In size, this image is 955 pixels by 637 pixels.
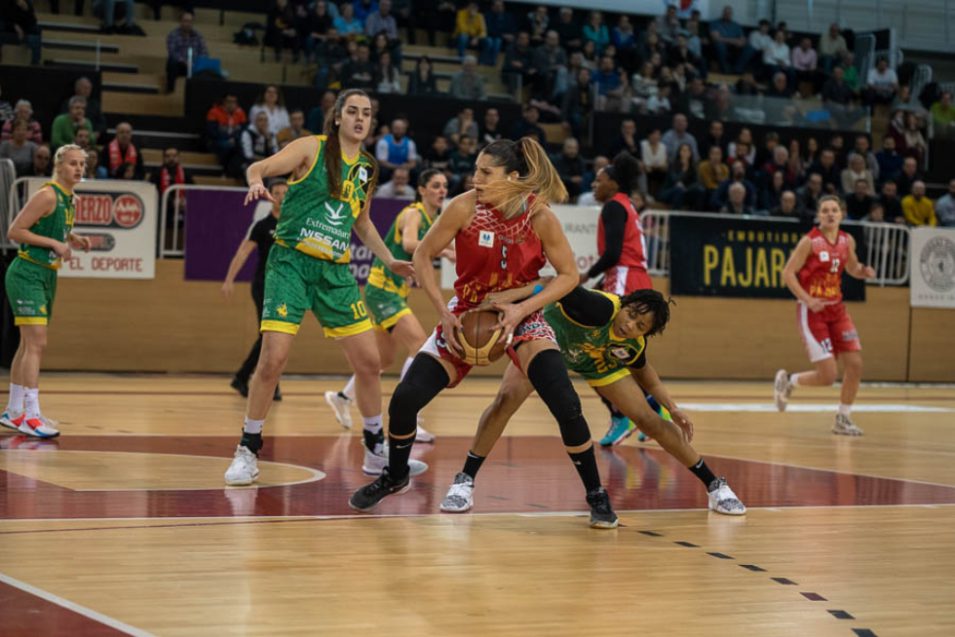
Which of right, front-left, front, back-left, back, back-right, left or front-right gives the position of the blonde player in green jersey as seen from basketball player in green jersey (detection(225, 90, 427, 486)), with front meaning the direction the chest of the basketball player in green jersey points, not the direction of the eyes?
back

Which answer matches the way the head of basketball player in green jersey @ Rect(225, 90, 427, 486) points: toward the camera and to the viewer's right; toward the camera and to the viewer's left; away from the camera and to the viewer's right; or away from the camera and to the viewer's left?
toward the camera and to the viewer's right

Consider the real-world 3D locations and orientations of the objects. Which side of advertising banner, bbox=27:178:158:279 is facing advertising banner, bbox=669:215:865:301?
left

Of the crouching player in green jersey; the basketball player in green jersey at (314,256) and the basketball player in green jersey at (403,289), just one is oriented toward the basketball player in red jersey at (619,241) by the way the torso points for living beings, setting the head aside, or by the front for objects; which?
the basketball player in green jersey at (403,289)

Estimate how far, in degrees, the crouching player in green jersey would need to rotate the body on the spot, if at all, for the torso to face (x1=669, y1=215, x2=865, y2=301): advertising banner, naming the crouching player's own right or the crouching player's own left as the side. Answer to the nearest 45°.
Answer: approximately 180°

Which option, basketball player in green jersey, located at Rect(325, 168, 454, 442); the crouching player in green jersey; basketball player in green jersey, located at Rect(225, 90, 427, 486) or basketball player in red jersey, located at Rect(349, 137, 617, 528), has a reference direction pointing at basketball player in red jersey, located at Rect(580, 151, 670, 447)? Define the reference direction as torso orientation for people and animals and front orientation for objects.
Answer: basketball player in green jersey, located at Rect(325, 168, 454, 442)

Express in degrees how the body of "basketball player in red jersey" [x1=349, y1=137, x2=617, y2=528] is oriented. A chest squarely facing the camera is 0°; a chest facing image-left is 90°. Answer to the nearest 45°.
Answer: approximately 0°

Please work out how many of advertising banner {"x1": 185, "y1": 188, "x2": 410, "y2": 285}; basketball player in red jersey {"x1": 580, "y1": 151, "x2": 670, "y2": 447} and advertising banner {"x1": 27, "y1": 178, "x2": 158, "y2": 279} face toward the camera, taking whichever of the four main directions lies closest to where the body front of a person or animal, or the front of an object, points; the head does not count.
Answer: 2

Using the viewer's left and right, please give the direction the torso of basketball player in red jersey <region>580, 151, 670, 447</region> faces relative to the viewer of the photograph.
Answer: facing to the left of the viewer

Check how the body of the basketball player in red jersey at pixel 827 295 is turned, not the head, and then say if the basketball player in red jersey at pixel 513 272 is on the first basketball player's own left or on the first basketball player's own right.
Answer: on the first basketball player's own right
